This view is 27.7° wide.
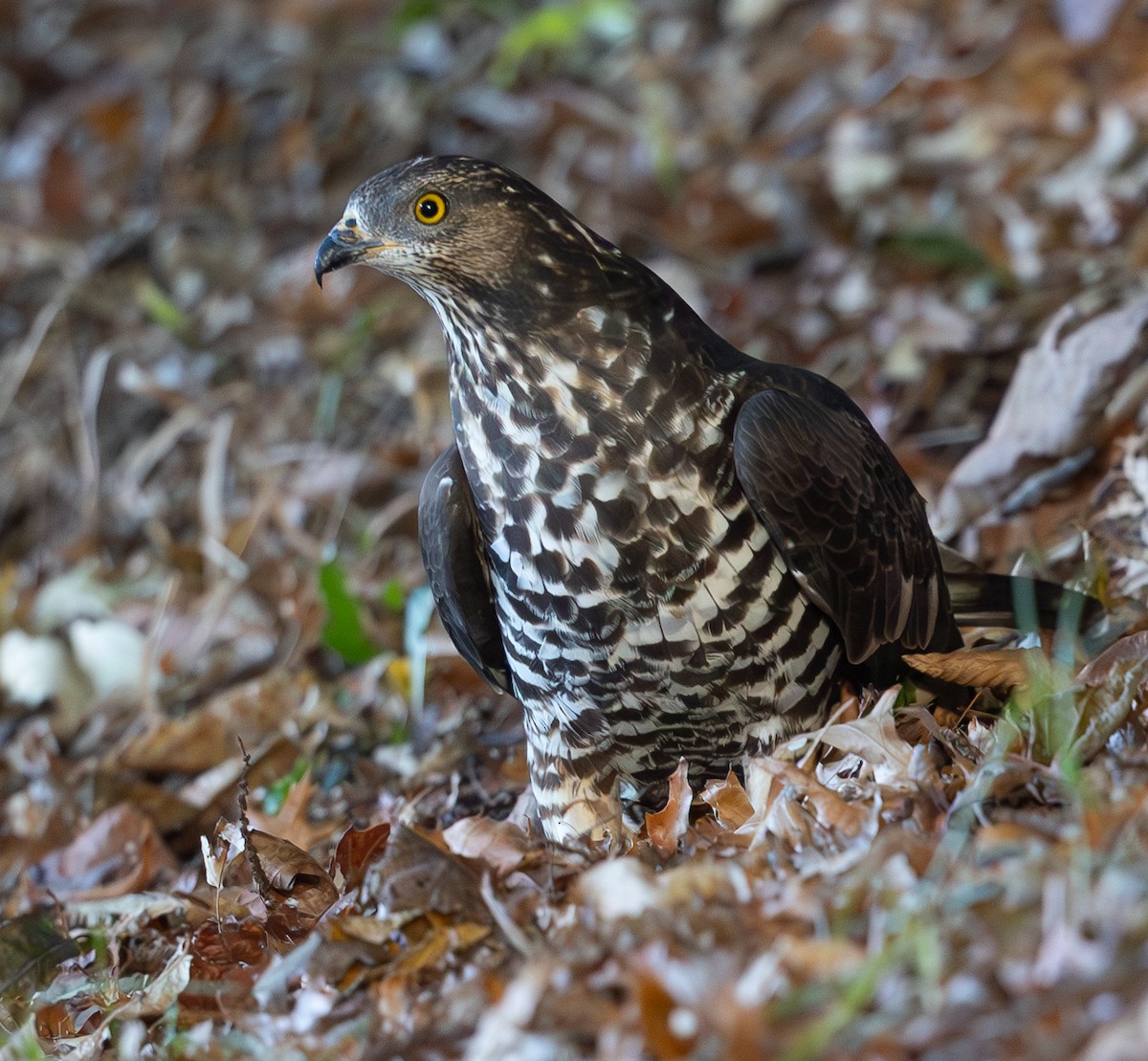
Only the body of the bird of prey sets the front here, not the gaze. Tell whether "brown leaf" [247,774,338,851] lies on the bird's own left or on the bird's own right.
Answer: on the bird's own right

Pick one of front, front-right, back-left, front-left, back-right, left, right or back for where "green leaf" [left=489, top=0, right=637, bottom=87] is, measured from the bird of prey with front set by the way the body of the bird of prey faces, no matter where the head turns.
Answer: back-right

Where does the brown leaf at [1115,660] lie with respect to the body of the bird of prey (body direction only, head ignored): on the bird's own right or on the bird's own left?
on the bird's own left

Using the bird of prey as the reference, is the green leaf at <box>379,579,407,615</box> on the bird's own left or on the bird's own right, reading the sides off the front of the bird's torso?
on the bird's own right

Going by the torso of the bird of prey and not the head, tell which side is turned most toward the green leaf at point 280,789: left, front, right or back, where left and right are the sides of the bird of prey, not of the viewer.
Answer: right

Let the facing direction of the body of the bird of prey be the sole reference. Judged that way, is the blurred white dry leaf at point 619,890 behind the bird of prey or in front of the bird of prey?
in front

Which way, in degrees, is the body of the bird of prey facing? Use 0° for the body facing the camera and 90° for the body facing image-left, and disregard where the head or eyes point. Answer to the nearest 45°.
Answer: approximately 45°

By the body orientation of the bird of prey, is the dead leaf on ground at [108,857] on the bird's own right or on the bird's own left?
on the bird's own right

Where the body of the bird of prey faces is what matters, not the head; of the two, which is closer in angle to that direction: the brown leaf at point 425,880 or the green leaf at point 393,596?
the brown leaf
